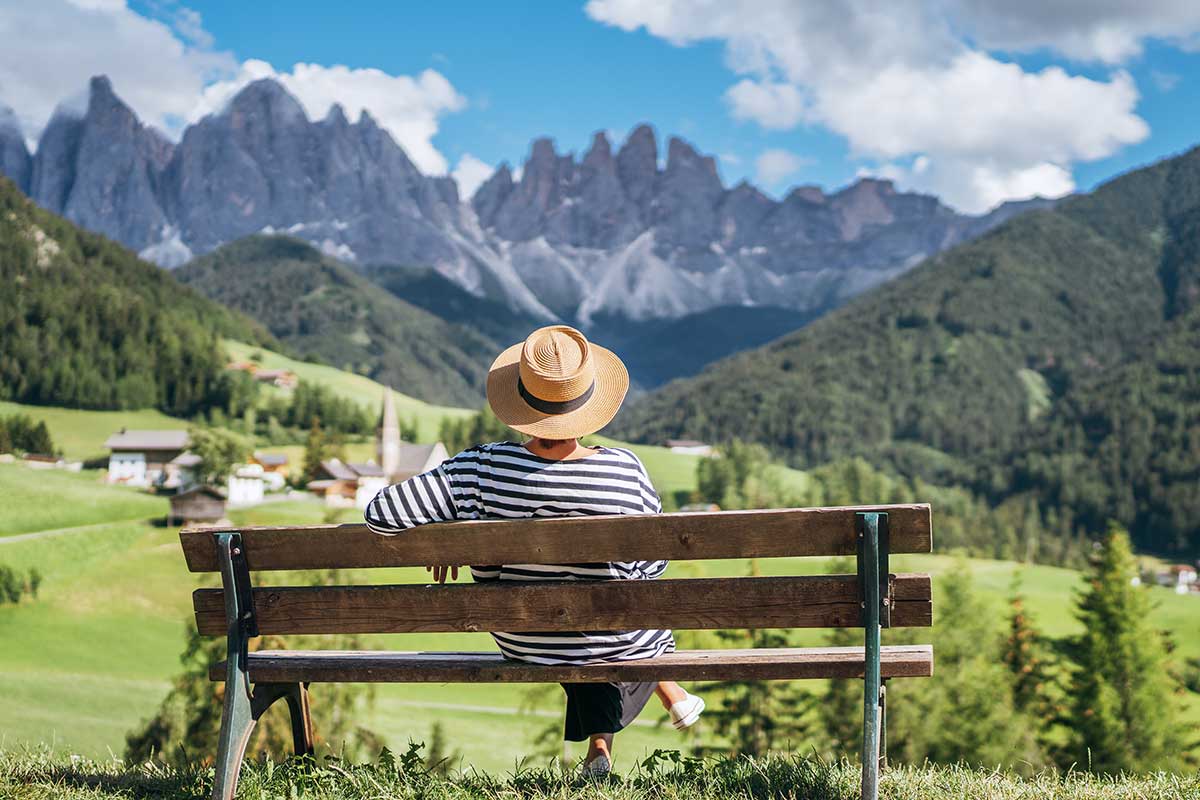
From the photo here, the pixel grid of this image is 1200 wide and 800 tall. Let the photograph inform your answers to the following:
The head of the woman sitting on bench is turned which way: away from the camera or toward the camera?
away from the camera

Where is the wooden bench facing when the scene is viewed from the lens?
facing away from the viewer

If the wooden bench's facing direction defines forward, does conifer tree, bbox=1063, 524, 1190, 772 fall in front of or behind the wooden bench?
in front

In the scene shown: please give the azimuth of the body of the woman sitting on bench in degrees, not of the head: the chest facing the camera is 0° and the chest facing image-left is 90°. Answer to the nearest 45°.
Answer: approximately 180°

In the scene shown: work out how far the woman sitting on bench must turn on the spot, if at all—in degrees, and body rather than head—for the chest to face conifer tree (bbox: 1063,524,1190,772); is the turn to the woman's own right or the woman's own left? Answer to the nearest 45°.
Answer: approximately 45° to the woman's own right

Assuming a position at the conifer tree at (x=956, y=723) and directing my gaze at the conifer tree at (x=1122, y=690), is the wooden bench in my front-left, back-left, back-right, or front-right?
back-right
